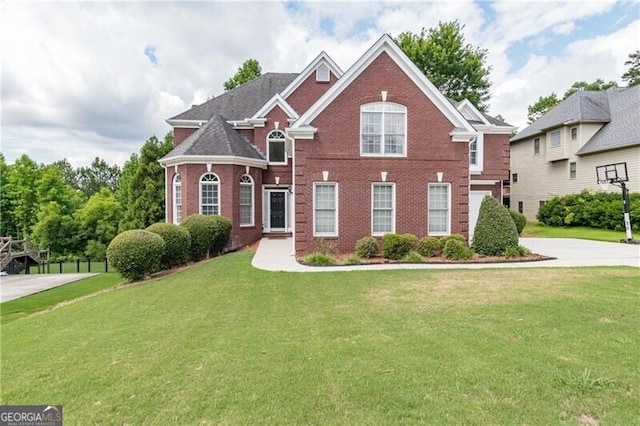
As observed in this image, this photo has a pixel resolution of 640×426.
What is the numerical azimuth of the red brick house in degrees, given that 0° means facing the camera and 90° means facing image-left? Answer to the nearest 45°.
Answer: approximately 0°

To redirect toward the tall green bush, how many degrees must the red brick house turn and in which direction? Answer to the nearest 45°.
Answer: approximately 90° to its left

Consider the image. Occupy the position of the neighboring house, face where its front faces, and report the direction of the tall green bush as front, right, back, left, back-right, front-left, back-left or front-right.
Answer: front-right

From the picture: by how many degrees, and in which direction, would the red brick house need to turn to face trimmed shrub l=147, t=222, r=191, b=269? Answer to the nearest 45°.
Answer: approximately 90° to its right

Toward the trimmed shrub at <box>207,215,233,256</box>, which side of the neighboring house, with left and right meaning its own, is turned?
right

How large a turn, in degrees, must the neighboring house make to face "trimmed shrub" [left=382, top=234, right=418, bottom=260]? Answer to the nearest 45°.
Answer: approximately 45° to its right

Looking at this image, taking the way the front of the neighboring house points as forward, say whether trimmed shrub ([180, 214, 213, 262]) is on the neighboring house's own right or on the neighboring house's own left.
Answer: on the neighboring house's own right

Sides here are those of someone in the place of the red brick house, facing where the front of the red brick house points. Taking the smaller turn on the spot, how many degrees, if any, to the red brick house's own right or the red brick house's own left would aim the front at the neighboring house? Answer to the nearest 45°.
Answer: approximately 135° to the red brick house's own left

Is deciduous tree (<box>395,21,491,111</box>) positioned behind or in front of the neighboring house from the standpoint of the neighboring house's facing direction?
behind

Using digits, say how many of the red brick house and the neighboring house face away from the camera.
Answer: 0

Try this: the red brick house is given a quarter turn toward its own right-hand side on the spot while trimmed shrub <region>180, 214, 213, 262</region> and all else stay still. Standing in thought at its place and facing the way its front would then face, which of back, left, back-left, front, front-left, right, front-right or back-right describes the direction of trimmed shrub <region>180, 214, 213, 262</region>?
front

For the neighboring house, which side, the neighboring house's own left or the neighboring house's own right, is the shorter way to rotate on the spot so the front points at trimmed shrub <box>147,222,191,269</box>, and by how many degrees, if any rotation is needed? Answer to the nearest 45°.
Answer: approximately 90° to the neighboring house's own right
